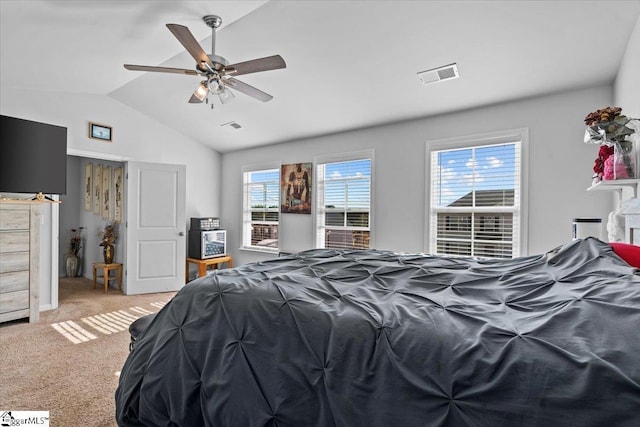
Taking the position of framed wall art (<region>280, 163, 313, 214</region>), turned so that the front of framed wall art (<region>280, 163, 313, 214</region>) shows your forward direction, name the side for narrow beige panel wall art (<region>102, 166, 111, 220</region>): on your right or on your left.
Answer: on your right

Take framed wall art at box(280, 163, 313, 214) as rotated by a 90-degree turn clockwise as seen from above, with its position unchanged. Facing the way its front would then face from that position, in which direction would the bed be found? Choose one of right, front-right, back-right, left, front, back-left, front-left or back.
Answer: back-left

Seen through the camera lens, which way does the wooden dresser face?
facing the viewer and to the right of the viewer

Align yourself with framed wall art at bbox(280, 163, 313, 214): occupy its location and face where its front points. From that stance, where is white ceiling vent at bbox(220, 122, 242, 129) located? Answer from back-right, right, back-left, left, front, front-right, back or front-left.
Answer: front-right

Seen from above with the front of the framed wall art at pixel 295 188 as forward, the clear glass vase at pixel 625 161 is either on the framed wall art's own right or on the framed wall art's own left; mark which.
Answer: on the framed wall art's own left

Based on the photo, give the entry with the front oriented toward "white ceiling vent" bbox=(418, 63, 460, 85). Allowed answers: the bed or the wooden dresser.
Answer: the wooden dresser

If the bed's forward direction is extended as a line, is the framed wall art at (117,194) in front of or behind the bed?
in front

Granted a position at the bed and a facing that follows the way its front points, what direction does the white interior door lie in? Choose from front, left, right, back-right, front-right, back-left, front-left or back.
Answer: front-right

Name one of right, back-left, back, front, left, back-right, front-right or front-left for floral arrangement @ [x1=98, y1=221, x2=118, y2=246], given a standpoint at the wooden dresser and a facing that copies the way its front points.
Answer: left

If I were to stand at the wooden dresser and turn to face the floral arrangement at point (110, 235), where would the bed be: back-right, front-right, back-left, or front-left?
back-right

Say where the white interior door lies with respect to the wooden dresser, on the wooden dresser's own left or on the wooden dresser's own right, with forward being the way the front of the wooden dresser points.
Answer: on the wooden dresser's own left

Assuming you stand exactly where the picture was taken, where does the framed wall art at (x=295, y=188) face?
facing the viewer and to the left of the viewer

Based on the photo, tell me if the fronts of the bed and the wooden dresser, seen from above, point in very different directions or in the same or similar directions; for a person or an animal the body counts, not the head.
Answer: very different directions

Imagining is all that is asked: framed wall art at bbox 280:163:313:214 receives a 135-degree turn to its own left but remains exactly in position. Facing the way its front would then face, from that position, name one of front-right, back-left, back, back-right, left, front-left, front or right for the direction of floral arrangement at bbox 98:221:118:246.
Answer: back

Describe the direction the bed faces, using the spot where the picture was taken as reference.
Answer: facing to the left of the viewer
